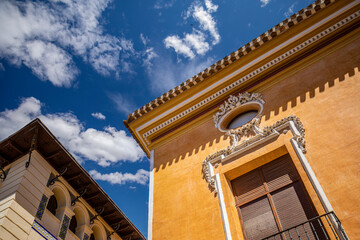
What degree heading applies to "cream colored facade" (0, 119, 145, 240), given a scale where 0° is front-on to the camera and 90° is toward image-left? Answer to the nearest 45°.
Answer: approximately 315°

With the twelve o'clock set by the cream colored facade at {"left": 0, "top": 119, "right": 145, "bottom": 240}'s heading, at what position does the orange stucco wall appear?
The orange stucco wall is roughly at 12 o'clock from the cream colored facade.
